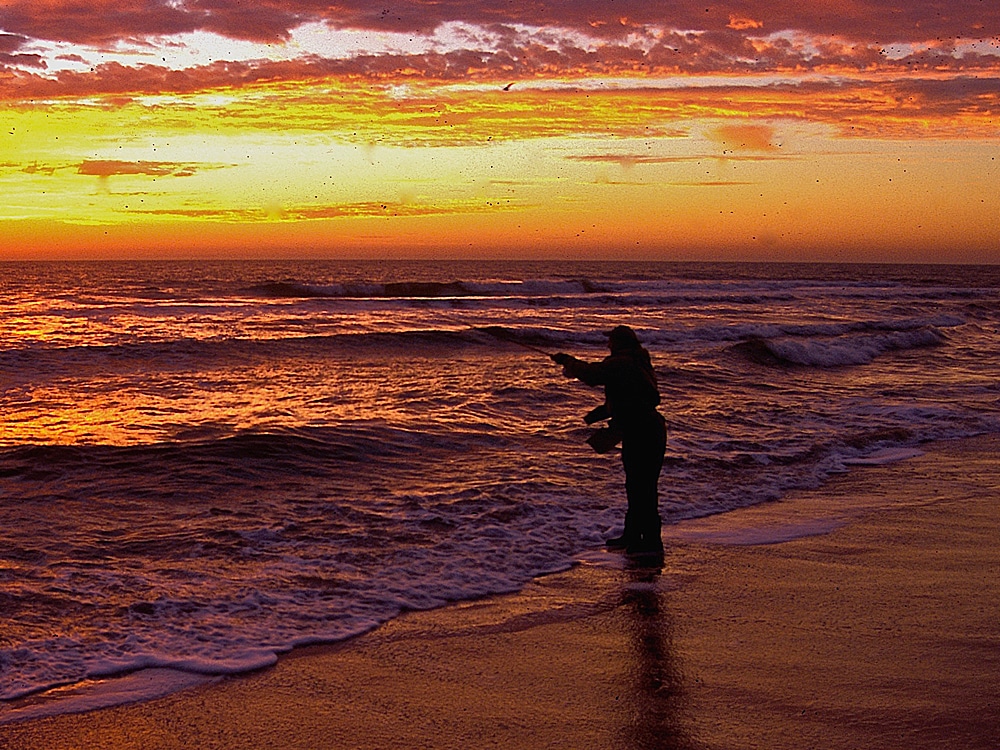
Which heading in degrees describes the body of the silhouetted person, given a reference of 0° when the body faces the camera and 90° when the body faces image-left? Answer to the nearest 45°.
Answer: approximately 90°

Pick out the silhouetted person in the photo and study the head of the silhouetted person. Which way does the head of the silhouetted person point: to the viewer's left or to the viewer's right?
to the viewer's left
